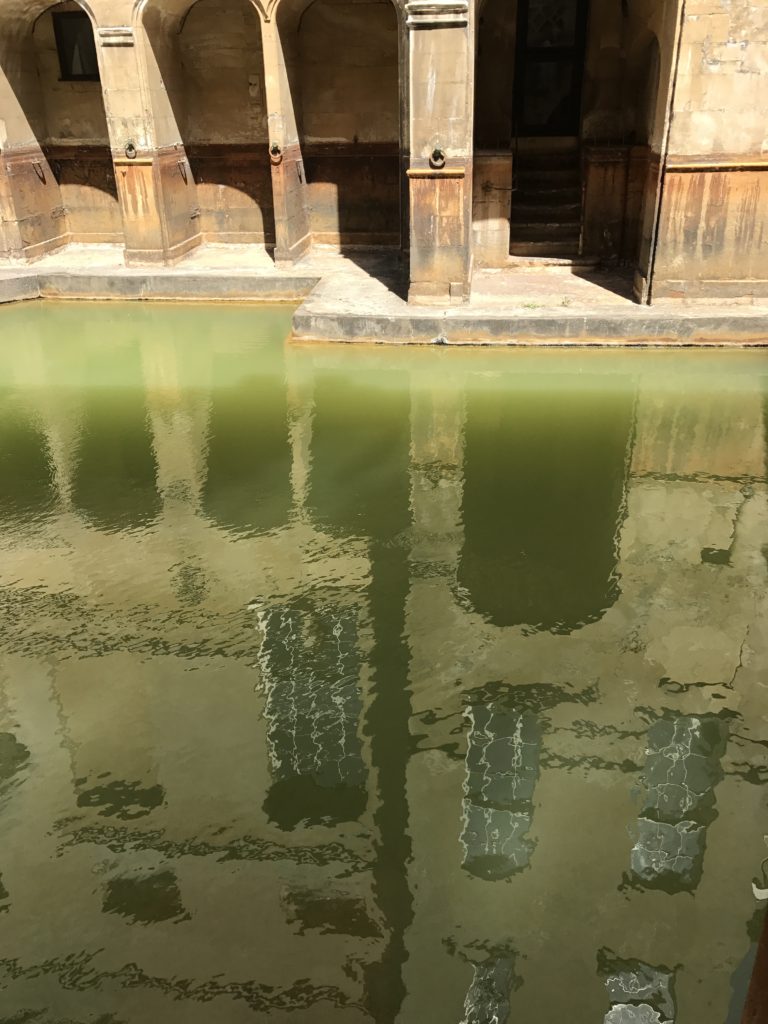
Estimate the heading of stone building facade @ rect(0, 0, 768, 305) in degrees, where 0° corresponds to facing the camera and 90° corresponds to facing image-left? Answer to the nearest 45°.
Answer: approximately 0°
